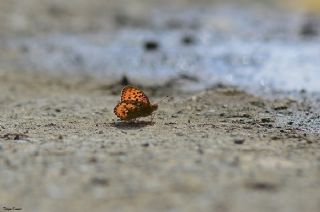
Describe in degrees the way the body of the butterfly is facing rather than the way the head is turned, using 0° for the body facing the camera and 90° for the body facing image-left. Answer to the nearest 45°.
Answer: approximately 270°
